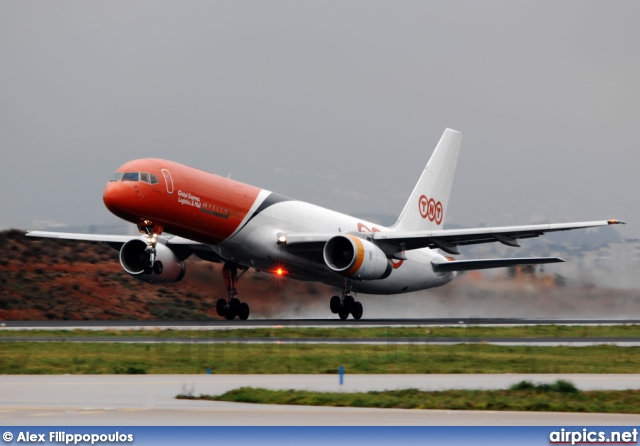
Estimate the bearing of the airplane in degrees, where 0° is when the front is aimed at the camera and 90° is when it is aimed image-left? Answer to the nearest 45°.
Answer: approximately 45°
